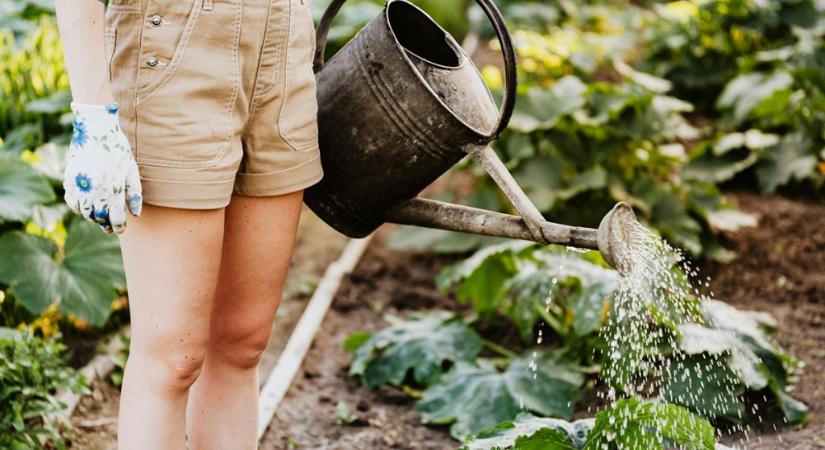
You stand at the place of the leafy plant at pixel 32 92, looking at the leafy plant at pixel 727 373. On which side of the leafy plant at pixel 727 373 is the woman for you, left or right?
right

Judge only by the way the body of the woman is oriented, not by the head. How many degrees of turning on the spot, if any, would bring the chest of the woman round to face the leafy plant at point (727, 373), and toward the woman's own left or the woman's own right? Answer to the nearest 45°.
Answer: approximately 45° to the woman's own left

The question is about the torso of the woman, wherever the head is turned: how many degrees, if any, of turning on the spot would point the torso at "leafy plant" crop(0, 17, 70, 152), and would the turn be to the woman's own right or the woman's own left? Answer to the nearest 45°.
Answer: approximately 135° to the woman's own left

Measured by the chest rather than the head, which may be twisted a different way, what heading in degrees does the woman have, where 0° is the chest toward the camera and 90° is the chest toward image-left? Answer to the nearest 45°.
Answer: approximately 315°
